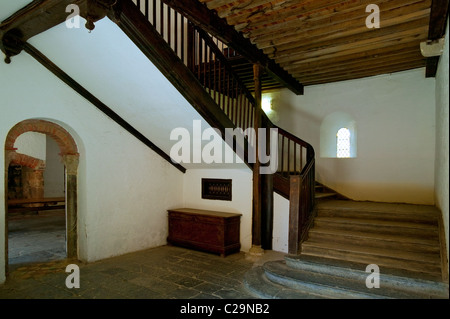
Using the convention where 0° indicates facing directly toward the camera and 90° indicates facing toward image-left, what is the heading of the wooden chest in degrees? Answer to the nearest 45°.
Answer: approximately 45°

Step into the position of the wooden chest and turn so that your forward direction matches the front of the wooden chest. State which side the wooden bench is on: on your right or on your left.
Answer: on your right
